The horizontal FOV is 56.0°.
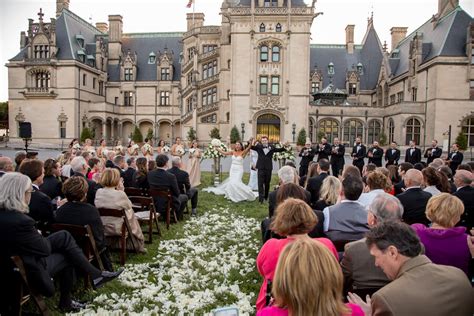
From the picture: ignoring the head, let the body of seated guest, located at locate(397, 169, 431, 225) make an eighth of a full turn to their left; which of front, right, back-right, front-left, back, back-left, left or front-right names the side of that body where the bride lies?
front

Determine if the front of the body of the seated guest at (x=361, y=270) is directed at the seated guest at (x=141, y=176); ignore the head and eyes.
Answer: no

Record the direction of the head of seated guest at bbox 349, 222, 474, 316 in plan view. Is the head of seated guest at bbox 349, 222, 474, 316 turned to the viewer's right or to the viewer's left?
to the viewer's left

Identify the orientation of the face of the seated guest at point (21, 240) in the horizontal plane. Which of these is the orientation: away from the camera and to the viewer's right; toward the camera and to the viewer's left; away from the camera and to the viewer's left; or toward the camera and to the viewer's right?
away from the camera and to the viewer's right

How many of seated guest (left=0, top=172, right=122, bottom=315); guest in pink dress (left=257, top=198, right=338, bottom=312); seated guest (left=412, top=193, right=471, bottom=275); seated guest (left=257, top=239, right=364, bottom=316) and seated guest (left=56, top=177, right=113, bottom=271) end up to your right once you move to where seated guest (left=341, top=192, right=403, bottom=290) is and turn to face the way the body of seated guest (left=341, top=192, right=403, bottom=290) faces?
1

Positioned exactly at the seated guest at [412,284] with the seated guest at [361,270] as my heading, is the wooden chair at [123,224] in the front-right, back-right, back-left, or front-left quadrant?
front-left

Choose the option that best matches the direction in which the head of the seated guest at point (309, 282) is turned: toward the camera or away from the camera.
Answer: away from the camera

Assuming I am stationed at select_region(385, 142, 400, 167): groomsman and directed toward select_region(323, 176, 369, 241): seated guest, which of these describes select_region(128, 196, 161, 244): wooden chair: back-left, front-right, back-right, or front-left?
front-right

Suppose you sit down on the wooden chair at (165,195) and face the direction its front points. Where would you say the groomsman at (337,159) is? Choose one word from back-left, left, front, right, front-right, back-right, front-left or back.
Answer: front

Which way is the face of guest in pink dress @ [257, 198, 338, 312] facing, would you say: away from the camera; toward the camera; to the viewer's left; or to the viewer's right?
away from the camera

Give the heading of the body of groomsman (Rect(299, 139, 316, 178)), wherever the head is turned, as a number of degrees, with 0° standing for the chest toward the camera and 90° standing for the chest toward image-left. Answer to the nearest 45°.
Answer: approximately 45°

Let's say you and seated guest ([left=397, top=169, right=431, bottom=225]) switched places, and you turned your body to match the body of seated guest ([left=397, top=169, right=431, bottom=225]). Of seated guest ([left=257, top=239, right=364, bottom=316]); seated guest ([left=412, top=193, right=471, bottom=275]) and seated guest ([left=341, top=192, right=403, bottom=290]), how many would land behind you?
3

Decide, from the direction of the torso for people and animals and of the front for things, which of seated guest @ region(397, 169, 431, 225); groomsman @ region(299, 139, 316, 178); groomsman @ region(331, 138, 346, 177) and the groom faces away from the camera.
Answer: the seated guest

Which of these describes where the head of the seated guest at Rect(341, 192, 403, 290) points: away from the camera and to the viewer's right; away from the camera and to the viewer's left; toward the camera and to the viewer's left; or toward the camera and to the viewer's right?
away from the camera and to the viewer's left

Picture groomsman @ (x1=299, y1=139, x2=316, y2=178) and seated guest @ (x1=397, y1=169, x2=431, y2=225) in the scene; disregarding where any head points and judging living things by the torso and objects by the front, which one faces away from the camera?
the seated guest

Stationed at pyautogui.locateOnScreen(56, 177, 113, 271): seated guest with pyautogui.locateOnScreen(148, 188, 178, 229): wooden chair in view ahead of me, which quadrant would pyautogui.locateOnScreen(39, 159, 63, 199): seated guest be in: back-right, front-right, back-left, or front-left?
front-left

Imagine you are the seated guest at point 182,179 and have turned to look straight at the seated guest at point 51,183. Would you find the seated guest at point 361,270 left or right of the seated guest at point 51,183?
left
